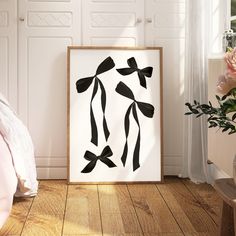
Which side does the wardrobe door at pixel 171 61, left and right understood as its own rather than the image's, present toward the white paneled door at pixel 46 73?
right

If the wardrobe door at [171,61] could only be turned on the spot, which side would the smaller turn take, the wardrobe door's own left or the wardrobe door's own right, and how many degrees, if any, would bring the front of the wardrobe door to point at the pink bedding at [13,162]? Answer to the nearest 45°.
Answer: approximately 45° to the wardrobe door's own right

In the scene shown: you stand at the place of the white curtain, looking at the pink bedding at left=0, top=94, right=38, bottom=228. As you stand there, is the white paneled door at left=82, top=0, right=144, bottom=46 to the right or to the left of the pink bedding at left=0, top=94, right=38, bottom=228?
right

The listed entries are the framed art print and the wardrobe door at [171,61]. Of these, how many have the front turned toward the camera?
2

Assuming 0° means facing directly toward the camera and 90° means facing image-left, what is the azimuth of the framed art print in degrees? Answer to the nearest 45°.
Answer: approximately 0°

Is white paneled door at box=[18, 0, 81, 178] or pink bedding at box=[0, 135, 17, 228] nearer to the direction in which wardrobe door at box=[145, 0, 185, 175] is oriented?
the pink bedding

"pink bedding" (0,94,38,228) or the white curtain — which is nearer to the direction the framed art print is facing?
the pink bedding
